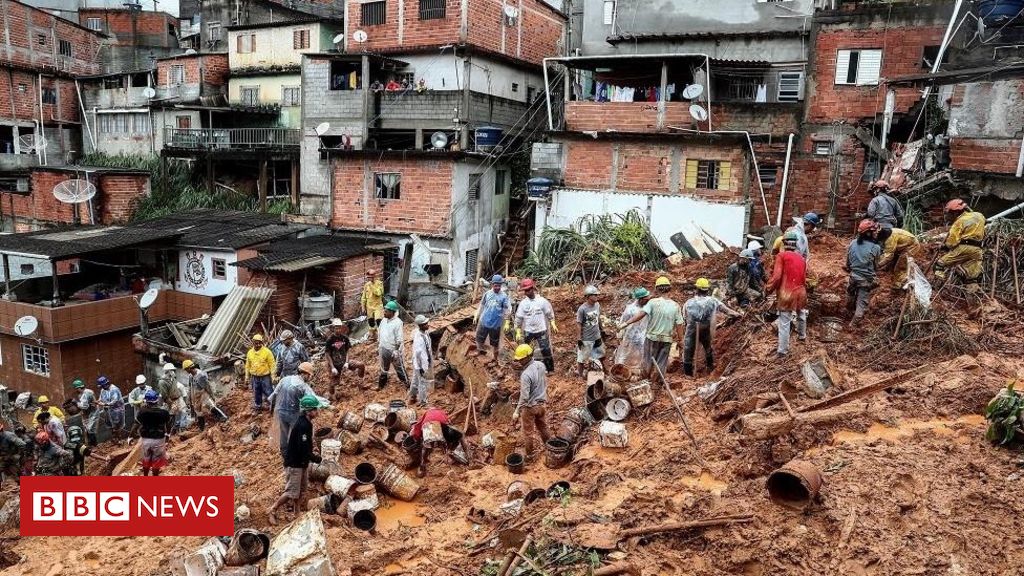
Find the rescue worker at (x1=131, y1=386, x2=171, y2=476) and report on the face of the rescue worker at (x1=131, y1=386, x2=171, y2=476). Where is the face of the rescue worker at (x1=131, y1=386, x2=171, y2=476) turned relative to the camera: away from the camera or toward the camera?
away from the camera

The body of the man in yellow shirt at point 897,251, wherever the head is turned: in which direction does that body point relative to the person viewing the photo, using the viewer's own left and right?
facing to the left of the viewer

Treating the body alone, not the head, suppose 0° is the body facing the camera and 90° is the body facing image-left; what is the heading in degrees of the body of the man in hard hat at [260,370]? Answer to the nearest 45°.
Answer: approximately 0°

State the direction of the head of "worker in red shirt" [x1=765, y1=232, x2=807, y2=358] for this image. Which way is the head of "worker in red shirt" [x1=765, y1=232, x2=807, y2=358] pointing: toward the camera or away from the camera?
away from the camera

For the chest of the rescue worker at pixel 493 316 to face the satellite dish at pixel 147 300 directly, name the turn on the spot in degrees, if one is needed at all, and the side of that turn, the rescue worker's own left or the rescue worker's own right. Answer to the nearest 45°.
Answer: approximately 135° to the rescue worker's own right

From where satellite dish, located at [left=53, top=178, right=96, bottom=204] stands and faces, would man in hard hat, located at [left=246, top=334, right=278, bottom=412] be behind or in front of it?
in front

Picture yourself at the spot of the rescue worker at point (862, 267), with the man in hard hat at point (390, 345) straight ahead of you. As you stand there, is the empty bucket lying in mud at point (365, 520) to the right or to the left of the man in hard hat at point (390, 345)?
left

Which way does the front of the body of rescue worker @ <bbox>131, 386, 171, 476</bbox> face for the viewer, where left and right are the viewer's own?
facing away from the viewer

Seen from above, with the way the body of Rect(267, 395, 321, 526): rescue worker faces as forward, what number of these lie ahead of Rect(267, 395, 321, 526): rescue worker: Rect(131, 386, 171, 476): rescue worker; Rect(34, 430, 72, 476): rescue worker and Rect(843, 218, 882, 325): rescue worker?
1

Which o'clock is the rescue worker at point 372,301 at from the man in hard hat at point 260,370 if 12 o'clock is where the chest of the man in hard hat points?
The rescue worker is roughly at 7 o'clock from the man in hard hat.

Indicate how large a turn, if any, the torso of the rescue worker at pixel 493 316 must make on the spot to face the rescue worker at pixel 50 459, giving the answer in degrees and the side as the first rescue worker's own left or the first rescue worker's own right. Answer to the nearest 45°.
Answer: approximately 90° to the first rescue worker's own right
